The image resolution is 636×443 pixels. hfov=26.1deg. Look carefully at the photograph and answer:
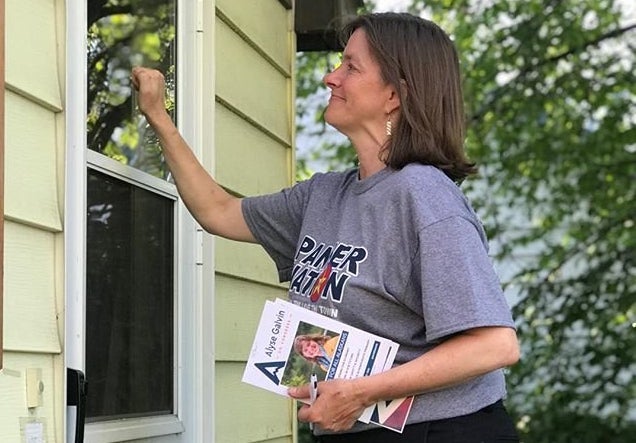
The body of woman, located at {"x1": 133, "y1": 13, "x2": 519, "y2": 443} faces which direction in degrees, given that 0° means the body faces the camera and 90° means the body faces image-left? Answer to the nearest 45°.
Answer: approximately 45°

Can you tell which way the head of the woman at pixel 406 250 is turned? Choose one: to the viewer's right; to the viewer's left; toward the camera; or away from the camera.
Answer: to the viewer's left
